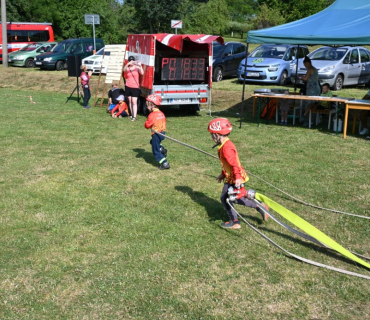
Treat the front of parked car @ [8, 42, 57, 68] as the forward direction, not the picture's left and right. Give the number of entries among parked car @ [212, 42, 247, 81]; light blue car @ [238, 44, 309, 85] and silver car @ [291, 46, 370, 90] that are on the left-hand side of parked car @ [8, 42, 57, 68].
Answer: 3

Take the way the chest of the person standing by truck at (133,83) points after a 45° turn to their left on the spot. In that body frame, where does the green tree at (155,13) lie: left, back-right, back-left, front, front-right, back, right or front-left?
back-left

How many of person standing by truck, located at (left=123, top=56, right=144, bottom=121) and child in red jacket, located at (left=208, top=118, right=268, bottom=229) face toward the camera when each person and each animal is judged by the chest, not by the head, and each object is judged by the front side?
1

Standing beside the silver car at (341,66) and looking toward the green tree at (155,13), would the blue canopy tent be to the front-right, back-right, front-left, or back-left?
back-left

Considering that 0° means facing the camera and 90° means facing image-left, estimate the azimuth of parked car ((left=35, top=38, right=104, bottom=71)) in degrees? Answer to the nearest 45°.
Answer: approximately 45°

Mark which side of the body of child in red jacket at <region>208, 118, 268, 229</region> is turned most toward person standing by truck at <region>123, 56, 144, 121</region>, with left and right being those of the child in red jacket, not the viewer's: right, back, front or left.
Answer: right

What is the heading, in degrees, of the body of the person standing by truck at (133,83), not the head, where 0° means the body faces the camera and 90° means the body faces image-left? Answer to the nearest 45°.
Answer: approximately 0°

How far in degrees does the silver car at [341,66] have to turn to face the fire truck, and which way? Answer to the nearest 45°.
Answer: approximately 90° to its right

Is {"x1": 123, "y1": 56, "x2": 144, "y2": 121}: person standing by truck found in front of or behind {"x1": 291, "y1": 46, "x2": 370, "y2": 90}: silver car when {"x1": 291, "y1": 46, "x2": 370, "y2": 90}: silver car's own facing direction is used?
in front

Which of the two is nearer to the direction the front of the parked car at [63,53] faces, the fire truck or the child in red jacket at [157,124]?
the child in red jacket

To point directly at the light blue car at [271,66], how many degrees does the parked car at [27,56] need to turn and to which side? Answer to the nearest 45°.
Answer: approximately 90° to its left

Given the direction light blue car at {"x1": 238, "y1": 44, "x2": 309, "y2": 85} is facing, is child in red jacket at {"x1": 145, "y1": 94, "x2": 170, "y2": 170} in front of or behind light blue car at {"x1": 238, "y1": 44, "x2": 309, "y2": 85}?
in front

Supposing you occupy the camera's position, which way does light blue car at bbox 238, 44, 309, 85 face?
facing the viewer and to the left of the viewer

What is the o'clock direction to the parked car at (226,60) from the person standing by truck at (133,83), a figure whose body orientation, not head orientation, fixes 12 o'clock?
The parked car is roughly at 7 o'clock from the person standing by truck.

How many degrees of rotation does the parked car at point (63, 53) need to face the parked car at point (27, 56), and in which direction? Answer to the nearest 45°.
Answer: approximately 90° to its right
